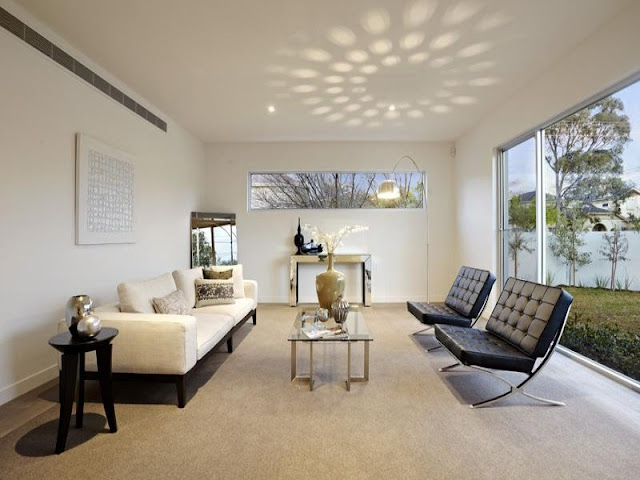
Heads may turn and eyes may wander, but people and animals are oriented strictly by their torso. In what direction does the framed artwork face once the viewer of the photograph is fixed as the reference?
facing the viewer and to the right of the viewer

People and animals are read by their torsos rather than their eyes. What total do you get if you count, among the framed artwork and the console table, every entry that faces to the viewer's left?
0

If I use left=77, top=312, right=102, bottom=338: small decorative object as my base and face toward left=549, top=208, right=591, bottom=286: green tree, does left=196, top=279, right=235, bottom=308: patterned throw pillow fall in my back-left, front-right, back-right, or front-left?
front-left

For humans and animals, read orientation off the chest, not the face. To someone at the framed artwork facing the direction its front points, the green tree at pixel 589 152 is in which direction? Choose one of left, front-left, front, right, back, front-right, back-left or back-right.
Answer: front

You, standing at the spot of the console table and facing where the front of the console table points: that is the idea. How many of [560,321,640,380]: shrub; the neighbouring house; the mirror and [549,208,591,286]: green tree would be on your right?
1

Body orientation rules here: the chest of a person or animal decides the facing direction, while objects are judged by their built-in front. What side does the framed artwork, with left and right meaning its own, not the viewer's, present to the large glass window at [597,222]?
front

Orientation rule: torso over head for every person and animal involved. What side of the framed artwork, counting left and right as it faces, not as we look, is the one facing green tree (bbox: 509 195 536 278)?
front

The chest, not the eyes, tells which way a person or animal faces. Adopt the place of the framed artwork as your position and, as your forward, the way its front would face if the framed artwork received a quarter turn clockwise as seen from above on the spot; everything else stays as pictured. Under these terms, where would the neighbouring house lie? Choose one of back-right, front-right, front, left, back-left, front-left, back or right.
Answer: left

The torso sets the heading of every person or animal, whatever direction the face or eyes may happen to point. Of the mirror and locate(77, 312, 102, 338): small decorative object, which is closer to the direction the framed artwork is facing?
the small decorative object

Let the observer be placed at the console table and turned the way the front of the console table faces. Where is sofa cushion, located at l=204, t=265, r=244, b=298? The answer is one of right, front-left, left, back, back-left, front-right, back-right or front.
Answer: front-right

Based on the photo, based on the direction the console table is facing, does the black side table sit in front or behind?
in front

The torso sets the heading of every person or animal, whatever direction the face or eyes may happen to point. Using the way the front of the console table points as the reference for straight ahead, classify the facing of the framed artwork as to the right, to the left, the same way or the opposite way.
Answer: to the left

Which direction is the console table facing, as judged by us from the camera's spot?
facing the viewer

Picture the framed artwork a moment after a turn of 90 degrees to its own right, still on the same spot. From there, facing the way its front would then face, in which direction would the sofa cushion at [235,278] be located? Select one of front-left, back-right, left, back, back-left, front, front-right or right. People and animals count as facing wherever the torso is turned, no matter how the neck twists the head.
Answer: back-left

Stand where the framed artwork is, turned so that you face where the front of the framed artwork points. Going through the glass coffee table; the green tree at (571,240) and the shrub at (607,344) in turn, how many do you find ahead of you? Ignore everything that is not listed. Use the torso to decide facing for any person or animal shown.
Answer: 3

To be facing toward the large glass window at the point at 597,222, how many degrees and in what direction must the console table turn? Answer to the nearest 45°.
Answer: approximately 45° to its left

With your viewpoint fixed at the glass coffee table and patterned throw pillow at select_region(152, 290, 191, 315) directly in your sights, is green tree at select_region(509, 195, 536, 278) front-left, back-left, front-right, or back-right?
back-right
